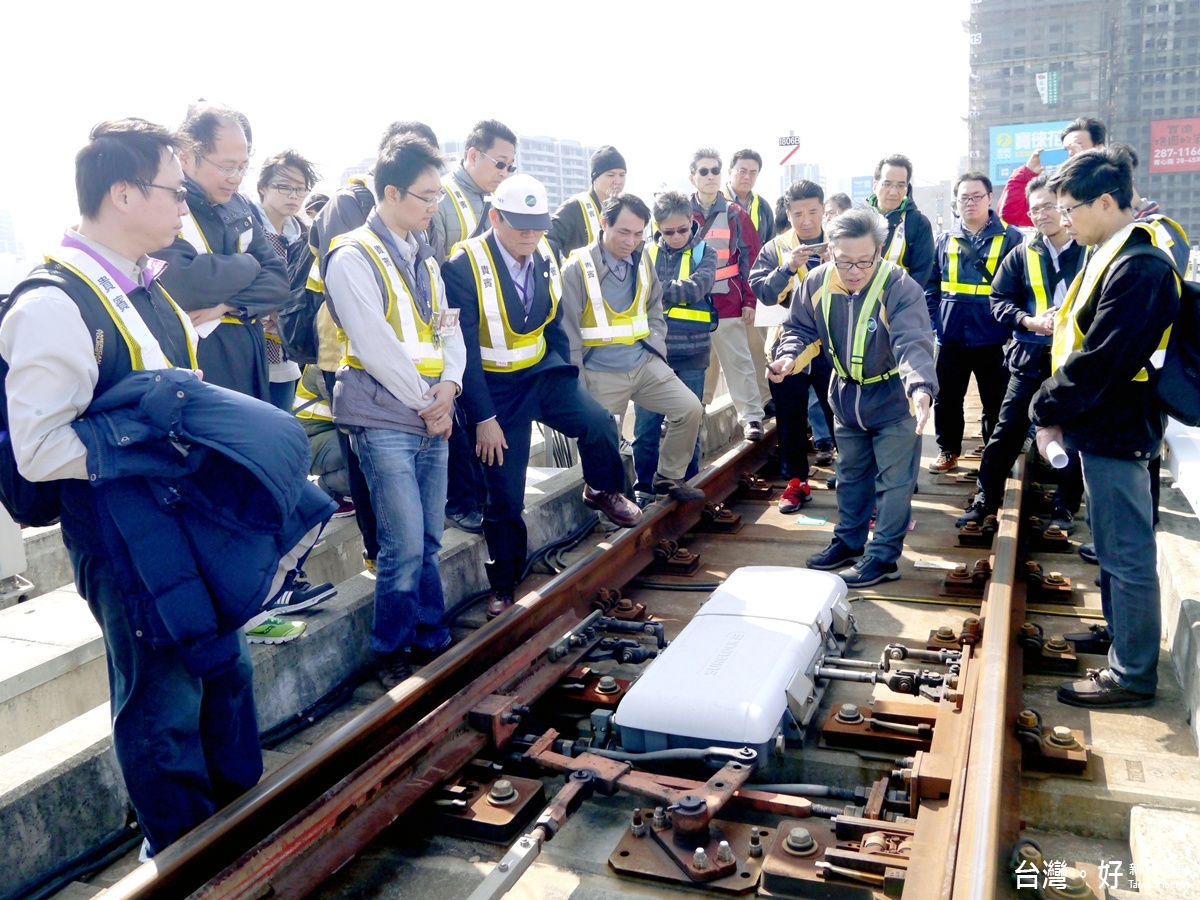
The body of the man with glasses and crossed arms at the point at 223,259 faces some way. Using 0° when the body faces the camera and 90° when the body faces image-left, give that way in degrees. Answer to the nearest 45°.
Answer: approximately 315°

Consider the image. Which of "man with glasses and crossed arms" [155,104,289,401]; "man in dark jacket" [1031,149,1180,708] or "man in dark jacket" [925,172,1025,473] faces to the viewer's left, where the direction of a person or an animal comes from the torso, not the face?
"man in dark jacket" [1031,149,1180,708]

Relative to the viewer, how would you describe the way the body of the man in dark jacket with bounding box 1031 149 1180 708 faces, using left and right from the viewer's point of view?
facing to the left of the viewer

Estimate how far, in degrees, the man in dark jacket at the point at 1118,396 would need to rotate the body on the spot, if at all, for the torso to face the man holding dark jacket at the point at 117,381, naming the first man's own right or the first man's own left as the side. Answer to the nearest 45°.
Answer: approximately 45° to the first man's own left

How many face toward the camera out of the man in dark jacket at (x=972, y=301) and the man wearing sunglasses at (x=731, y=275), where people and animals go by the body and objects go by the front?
2

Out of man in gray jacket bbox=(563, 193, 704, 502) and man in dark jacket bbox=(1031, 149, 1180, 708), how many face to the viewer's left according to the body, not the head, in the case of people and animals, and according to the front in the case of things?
1
